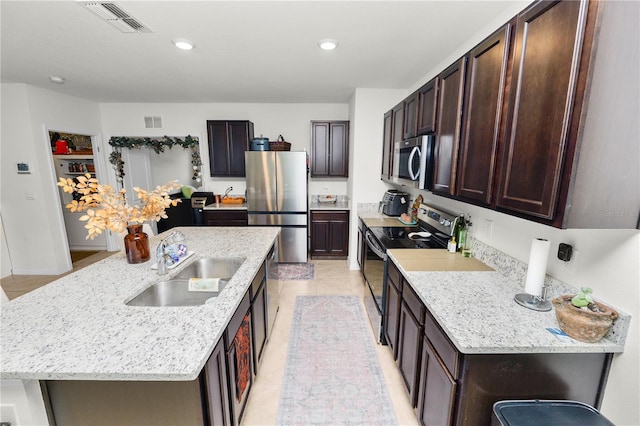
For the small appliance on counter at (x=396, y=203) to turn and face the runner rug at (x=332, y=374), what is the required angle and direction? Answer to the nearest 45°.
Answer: approximately 45° to its left

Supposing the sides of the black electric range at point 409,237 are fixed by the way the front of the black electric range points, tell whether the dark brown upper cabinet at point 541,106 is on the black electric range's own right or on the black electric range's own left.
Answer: on the black electric range's own left

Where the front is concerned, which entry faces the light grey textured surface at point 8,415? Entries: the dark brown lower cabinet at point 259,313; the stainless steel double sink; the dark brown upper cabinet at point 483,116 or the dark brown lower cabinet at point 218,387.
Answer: the dark brown upper cabinet

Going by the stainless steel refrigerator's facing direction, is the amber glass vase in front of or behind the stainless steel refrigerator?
in front

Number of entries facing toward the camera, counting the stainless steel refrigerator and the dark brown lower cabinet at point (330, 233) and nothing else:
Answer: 2

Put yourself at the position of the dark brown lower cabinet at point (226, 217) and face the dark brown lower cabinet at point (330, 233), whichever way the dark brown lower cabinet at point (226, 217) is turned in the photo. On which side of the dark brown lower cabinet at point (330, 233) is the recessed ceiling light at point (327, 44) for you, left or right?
right

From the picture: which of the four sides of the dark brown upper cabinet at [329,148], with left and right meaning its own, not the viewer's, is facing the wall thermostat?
right

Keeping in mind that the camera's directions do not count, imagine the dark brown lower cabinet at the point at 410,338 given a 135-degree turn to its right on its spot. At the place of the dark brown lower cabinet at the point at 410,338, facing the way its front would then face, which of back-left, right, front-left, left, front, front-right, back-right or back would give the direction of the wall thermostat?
back-left

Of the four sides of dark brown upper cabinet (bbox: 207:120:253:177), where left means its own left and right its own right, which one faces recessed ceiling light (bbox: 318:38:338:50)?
front

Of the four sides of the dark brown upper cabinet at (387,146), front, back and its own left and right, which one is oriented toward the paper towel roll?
left

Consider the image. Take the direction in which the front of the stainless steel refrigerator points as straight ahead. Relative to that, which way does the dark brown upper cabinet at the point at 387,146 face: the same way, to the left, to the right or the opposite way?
to the right

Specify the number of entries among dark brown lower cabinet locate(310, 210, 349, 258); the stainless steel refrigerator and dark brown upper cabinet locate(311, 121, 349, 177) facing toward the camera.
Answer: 3

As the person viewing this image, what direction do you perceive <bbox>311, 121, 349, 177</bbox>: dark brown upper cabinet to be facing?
facing the viewer

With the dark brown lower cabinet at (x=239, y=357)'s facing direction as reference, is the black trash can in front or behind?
in front

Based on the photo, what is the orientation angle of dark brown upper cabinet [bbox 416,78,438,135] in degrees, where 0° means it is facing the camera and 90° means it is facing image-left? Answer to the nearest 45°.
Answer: approximately 90°

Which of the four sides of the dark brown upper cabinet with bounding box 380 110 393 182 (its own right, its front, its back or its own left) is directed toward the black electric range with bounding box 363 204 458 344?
left

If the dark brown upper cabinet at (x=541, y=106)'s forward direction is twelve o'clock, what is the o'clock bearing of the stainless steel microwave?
The stainless steel microwave is roughly at 3 o'clock from the dark brown upper cabinet.

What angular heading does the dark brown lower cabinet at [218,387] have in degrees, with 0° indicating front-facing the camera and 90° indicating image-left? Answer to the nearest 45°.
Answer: approximately 270°
